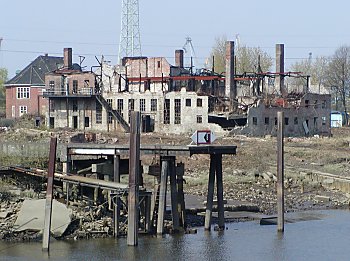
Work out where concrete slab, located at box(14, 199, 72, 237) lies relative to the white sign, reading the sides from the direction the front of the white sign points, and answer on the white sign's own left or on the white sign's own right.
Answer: on the white sign's own right

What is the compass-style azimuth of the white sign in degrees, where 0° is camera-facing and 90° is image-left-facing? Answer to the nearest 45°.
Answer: approximately 0°

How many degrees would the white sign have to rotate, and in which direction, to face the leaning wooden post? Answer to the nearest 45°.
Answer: approximately 45° to its right
